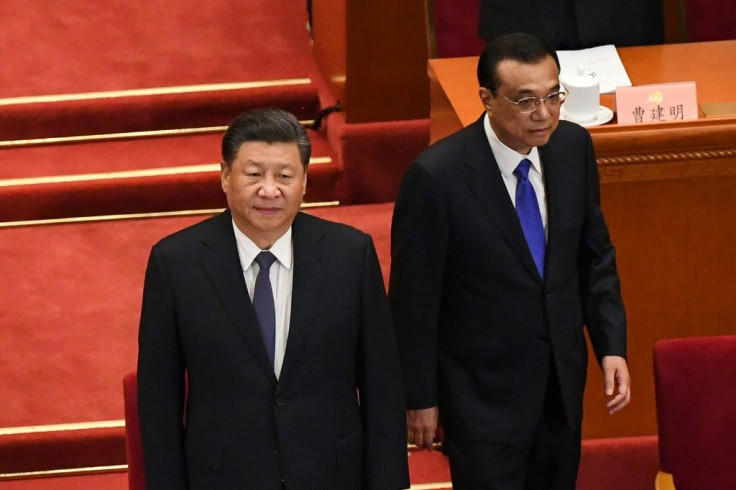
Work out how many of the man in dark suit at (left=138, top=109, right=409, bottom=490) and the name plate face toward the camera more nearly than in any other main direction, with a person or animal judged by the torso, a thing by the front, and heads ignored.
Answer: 2

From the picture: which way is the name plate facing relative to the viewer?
toward the camera

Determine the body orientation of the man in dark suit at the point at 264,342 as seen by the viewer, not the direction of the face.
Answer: toward the camera

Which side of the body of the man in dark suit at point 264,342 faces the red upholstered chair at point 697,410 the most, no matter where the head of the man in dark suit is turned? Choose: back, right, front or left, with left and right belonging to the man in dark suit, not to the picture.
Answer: left

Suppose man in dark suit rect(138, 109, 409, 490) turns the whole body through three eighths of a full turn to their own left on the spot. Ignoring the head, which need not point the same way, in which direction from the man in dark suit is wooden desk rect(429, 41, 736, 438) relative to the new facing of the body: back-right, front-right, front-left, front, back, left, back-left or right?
front

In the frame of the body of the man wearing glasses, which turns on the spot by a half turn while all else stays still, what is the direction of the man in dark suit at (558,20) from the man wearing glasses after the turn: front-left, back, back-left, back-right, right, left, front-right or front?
front-right

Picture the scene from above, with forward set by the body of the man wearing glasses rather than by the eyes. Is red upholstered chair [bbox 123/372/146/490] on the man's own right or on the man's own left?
on the man's own right

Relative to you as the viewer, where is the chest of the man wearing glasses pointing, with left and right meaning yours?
facing the viewer and to the right of the viewer

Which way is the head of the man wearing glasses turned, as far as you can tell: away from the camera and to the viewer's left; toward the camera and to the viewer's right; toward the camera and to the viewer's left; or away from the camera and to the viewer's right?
toward the camera and to the viewer's right

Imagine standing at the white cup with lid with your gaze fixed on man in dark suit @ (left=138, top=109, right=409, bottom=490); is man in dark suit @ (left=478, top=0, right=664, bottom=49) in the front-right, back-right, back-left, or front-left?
back-right

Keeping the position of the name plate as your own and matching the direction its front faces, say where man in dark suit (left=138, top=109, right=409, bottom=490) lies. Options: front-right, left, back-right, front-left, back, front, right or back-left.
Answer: front-right
